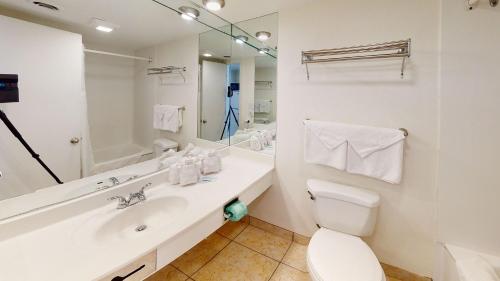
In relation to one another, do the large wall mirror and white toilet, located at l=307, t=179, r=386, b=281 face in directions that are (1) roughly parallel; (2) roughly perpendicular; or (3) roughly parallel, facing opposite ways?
roughly perpendicular

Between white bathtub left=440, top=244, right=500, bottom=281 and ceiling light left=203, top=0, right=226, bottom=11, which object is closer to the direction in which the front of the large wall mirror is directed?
the white bathtub

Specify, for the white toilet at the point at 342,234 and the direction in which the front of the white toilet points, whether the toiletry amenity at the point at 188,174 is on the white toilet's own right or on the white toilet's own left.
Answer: on the white toilet's own right

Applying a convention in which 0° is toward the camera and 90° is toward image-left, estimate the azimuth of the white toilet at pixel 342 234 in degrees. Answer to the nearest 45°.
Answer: approximately 0°

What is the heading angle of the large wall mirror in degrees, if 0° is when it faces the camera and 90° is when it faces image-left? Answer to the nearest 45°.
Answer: approximately 315°
